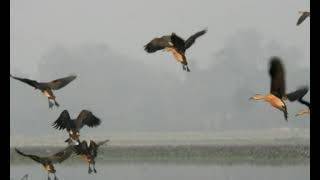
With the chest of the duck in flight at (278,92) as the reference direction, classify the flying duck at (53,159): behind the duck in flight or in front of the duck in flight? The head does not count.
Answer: in front

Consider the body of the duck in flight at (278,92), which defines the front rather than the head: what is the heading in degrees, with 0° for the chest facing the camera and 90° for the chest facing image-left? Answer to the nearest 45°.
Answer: approximately 90°

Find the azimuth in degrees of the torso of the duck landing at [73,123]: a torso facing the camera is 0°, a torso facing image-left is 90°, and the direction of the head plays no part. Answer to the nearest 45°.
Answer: approximately 180°

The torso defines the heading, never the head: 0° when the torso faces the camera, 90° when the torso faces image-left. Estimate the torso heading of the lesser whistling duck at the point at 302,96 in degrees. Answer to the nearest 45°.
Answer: approximately 90°

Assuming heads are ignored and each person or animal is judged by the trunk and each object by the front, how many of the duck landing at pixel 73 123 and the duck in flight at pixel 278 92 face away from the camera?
1

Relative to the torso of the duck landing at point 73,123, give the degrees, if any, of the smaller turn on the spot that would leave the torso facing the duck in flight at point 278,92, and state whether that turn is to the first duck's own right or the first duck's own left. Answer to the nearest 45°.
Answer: approximately 135° to the first duck's own right

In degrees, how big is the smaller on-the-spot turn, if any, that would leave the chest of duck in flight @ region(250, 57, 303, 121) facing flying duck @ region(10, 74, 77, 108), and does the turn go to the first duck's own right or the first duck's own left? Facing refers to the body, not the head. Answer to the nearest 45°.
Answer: approximately 45° to the first duck's own right

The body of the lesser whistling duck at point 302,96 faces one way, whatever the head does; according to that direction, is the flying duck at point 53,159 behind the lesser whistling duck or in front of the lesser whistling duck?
in front
